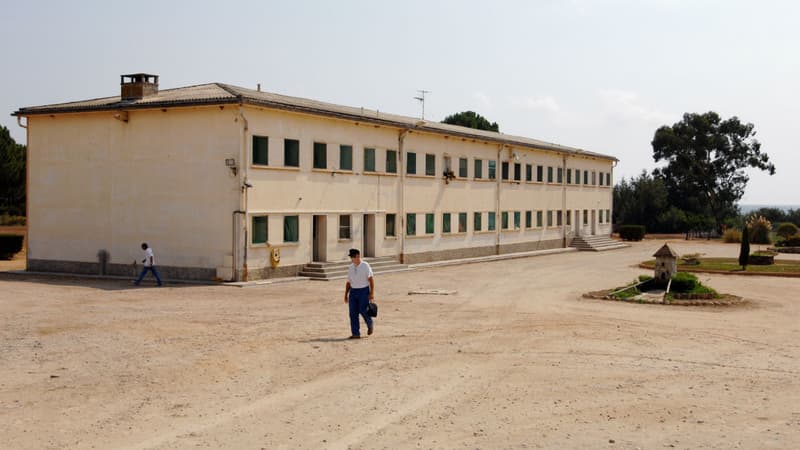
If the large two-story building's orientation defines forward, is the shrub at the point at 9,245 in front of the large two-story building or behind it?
behind

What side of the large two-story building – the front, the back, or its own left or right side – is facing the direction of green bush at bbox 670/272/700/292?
front

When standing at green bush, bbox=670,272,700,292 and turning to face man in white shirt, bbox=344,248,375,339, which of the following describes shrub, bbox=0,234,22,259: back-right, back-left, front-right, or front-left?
front-right

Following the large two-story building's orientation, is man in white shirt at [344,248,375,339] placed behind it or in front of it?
in front

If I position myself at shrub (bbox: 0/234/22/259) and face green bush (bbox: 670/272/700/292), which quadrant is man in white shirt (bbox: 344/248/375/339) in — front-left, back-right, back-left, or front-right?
front-right

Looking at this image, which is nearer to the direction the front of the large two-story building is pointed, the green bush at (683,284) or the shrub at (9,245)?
the green bush

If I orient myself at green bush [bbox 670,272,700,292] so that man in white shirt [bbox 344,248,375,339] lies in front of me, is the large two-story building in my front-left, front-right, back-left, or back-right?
back-right
